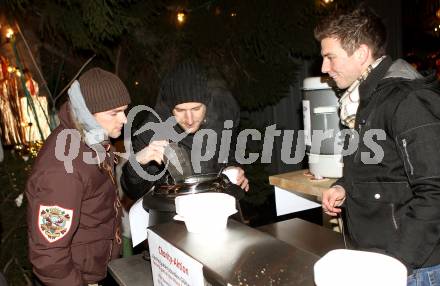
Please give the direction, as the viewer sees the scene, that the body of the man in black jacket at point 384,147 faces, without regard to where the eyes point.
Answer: to the viewer's left

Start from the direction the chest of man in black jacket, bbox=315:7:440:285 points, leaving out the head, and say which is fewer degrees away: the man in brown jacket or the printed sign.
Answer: the man in brown jacket

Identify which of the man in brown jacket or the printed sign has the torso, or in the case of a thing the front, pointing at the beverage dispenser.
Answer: the man in brown jacket

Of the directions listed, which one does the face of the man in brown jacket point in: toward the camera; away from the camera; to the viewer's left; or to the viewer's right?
to the viewer's right

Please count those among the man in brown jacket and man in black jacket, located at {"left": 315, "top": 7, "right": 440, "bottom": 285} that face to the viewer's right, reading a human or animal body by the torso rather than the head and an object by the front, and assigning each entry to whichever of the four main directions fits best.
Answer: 1

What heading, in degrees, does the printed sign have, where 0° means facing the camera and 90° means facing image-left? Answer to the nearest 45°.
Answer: approximately 45°

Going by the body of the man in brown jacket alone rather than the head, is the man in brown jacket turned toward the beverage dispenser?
yes

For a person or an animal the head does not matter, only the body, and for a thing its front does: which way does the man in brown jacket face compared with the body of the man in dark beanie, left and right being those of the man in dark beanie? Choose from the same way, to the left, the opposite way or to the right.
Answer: to the left

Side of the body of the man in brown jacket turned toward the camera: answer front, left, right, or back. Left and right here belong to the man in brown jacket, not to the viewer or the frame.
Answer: right
